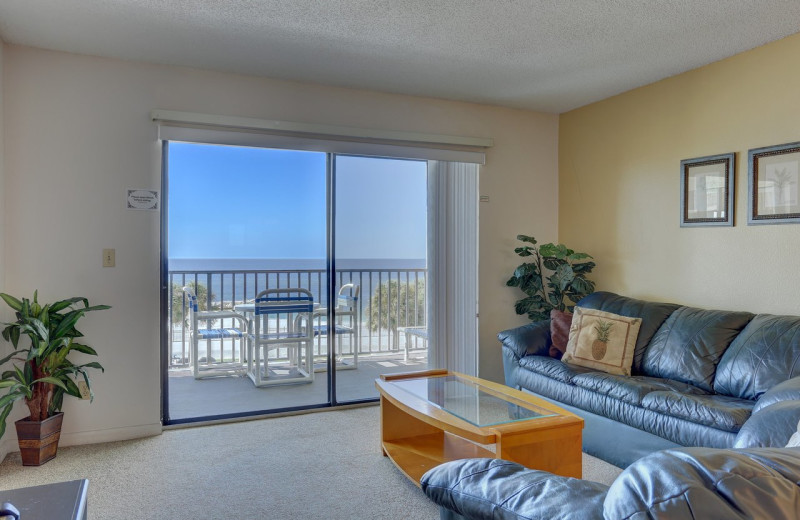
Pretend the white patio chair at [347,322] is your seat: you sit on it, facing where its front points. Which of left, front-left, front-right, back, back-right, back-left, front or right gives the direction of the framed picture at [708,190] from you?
back-left

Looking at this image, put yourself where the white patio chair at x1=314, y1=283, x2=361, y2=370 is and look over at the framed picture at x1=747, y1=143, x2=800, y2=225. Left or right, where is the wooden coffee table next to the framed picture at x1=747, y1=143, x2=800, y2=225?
right

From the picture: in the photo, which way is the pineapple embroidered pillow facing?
toward the camera

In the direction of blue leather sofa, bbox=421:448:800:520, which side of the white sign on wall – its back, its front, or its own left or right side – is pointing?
front

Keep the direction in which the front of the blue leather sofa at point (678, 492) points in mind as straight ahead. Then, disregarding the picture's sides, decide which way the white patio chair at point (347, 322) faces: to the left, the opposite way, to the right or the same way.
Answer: to the left

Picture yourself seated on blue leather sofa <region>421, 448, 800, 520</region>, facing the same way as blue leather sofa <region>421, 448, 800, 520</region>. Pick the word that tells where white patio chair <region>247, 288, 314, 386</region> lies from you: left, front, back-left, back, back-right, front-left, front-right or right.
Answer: front

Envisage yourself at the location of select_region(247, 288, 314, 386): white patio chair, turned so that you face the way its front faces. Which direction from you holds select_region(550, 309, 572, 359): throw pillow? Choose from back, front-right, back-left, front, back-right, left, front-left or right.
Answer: back-right

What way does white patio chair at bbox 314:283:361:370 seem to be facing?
to the viewer's left

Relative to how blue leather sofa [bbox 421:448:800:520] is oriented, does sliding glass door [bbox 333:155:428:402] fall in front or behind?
in front

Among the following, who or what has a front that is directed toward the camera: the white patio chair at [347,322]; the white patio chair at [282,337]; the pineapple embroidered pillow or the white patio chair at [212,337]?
the pineapple embroidered pillow

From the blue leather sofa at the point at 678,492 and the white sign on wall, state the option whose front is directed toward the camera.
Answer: the white sign on wall

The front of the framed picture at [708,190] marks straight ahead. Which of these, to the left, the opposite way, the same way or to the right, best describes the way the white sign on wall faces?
to the left

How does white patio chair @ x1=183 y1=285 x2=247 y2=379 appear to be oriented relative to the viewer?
to the viewer's right

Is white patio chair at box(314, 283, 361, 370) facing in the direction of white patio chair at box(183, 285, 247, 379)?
yes

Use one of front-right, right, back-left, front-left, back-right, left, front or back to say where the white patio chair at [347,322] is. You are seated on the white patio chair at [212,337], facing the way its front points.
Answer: front

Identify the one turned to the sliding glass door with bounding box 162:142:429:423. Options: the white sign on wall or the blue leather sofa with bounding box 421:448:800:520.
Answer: the blue leather sofa

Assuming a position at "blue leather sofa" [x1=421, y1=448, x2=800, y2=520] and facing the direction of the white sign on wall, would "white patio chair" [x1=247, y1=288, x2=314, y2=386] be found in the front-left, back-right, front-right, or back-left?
front-right

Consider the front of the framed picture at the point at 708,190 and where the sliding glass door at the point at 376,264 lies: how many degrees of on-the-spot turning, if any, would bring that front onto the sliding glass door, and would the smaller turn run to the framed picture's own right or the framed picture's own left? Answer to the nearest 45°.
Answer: approximately 45° to the framed picture's own right

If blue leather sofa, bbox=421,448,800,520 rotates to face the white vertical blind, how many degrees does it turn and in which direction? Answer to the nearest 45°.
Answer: approximately 45° to its right

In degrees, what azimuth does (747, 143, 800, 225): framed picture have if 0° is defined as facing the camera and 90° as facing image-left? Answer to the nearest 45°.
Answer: approximately 45°

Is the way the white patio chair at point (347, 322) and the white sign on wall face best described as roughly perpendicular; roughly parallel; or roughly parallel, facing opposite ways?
roughly perpendicular

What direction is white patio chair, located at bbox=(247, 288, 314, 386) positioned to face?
away from the camera

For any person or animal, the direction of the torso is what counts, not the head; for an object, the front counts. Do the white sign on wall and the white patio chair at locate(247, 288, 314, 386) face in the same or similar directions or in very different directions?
very different directions
